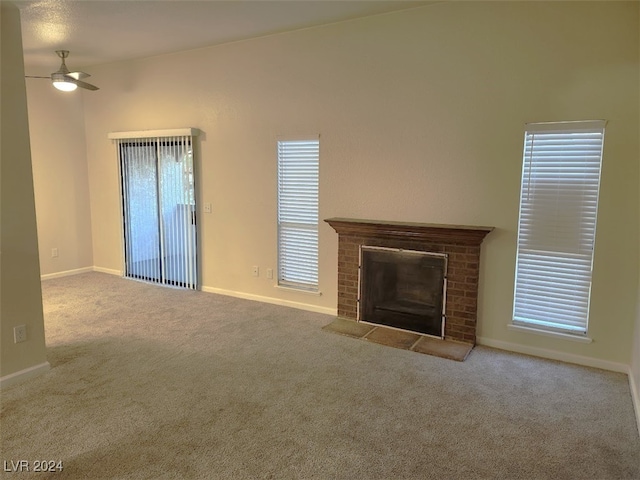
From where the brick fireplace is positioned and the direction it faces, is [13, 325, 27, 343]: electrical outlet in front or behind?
in front

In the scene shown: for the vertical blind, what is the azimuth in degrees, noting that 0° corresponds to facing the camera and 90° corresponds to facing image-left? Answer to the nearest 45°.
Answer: approximately 45°

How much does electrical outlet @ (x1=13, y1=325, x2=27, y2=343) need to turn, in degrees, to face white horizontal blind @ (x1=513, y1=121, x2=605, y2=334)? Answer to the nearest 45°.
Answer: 0° — it already faces it

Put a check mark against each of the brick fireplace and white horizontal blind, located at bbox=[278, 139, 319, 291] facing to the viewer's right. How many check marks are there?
0

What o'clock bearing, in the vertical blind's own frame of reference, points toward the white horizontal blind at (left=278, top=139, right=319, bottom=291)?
The white horizontal blind is roughly at 9 o'clock from the vertical blind.

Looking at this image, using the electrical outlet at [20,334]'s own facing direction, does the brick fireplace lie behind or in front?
in front

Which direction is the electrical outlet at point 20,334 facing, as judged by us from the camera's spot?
facing the viewer and to the right of the viewer

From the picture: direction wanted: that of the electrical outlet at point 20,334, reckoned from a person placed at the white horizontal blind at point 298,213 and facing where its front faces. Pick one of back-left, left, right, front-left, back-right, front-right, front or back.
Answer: front

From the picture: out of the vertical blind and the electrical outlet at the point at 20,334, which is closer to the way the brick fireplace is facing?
the electrical outlet

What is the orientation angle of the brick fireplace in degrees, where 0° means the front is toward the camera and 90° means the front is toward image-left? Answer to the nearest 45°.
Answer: approximately 45°

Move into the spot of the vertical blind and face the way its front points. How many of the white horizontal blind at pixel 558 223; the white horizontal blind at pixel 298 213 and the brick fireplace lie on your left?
3

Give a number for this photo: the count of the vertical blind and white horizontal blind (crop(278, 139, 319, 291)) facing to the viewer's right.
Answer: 0

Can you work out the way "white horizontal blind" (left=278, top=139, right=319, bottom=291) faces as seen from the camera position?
facing the viewer and to the left of the viewer

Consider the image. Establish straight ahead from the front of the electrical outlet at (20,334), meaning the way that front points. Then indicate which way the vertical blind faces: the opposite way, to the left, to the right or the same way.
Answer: to the right

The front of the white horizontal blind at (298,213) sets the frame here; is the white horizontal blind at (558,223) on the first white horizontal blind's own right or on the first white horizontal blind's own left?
on the first white horizontal blind's own left
